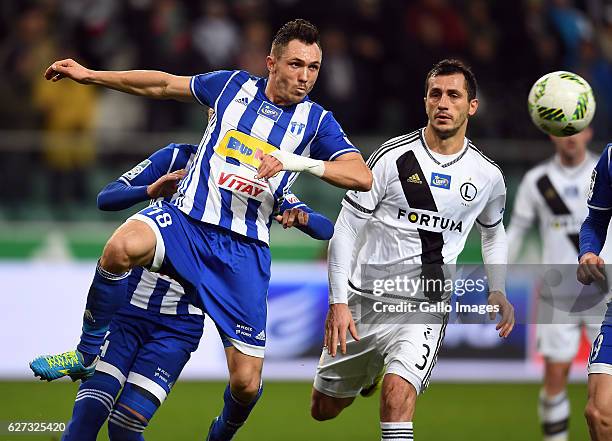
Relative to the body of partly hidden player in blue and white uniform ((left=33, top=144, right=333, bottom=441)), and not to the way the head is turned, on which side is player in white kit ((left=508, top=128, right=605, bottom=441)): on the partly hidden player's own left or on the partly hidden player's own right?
on the partly hidden player's own left

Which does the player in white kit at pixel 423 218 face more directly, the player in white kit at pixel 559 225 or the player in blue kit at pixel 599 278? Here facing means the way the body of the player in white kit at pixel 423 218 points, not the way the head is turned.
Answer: the player in blue kit

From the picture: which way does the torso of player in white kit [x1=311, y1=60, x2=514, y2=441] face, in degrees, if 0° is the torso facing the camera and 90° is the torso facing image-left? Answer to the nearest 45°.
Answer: approximately 0°

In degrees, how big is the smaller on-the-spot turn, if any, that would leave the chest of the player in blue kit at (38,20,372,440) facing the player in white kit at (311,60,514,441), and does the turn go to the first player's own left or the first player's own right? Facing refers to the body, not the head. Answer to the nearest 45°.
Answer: approximately 90° to the first player's own left

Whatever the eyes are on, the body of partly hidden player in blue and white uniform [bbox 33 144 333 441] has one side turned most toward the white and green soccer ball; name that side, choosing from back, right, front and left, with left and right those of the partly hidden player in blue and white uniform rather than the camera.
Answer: left
